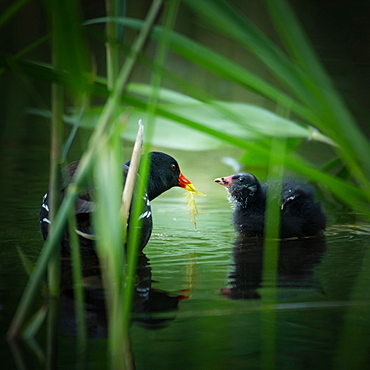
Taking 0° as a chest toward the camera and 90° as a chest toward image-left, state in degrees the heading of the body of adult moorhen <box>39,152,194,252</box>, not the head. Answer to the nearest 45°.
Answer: approximately 270°
